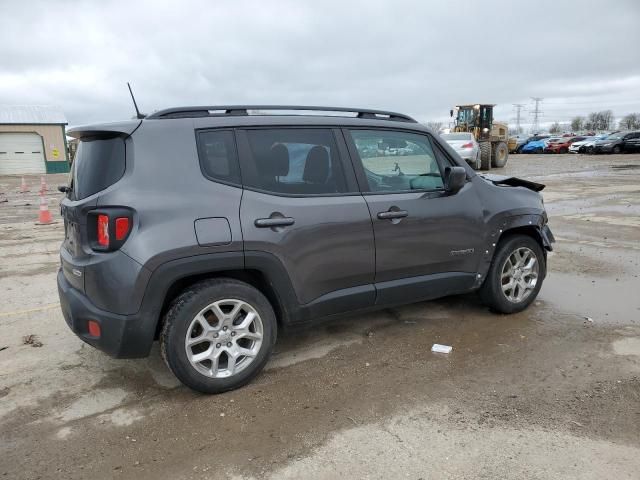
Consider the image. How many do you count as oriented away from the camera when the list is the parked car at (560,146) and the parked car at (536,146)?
0

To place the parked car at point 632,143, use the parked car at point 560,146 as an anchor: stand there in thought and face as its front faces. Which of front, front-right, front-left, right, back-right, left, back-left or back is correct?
left

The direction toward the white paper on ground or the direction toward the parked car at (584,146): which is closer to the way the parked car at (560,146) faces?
the white paper on ground

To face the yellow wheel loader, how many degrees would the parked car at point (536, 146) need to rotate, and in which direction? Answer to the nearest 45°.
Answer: approximately 45° to its left

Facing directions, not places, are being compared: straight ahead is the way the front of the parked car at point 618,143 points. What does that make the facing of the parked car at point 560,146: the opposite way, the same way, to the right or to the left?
the same way

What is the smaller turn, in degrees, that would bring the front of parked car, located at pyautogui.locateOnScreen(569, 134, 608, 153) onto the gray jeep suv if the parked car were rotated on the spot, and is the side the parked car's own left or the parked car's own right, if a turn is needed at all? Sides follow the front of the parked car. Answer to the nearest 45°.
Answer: approximately 45° to the parked car's own left

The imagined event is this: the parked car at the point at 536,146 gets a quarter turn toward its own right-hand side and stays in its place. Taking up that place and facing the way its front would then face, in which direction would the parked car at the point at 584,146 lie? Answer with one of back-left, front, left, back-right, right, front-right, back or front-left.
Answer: back

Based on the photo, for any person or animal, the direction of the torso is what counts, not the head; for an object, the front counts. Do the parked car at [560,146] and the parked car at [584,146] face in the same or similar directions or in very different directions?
same or similar directions

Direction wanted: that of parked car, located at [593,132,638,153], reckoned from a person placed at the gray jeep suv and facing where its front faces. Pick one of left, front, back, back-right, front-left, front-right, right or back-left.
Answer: front

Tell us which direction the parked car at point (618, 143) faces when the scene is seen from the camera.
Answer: facing the viewer and to the left of the viewer

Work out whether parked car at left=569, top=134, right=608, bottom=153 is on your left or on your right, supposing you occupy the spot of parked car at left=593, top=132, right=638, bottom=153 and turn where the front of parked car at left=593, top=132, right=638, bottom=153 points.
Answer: on your right

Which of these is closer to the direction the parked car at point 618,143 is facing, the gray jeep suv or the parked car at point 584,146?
the gray jeep suv

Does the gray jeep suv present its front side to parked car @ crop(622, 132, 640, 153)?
yes

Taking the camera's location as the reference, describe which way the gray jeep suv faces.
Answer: facing away from the viewer and to the right of the viewer

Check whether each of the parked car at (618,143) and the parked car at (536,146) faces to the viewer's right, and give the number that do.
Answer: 0

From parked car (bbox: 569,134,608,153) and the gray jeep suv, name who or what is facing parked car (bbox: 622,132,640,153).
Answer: the gray jeep suv

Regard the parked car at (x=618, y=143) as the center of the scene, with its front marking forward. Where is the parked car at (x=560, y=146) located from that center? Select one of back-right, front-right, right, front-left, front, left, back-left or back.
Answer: right

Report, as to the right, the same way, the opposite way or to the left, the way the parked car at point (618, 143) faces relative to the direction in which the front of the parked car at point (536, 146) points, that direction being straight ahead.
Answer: the same way

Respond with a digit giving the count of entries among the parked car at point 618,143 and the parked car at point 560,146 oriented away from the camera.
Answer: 0

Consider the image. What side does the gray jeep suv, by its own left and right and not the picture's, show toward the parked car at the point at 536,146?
front
